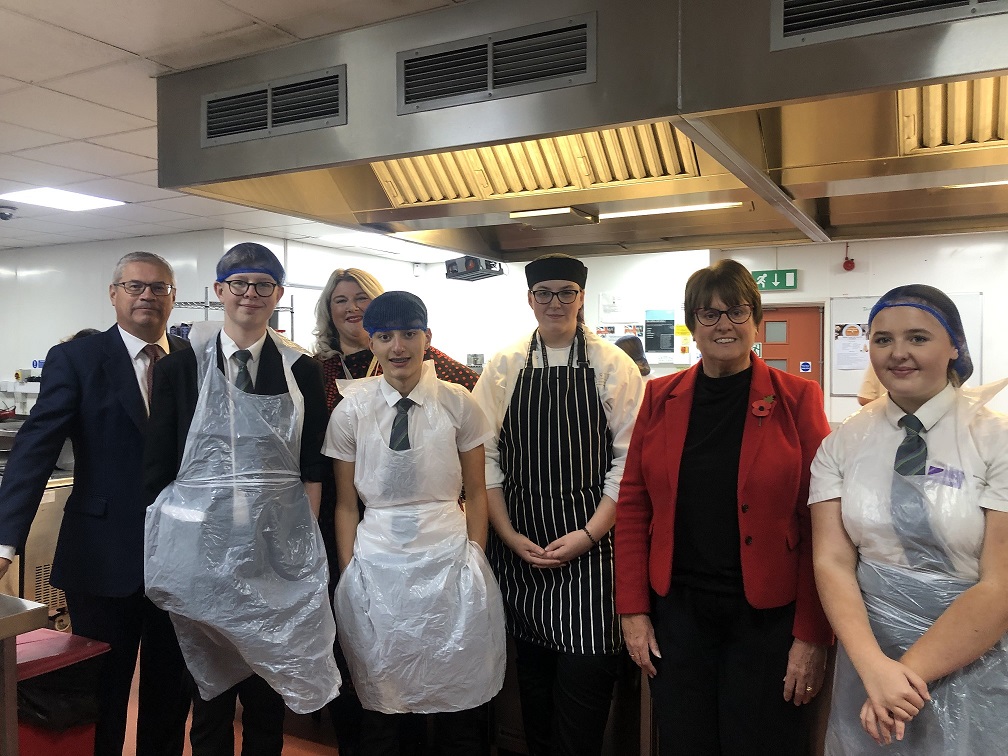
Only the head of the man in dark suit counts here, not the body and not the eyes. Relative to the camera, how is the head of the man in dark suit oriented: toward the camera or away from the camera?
toward the camera

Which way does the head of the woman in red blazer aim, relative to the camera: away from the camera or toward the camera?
toward the camera

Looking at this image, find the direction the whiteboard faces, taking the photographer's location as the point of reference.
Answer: facing the viewer

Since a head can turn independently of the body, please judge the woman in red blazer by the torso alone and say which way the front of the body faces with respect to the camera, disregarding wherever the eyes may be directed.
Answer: toward the camera

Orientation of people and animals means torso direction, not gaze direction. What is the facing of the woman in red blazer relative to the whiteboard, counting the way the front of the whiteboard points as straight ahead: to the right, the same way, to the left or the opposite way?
the same way

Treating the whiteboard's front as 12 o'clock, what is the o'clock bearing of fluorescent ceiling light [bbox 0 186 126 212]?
The fluorescent ceiling light is roughly at 2 o'clock from the whiteboard.

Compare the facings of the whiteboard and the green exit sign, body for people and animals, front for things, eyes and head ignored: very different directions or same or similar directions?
same or similar directions

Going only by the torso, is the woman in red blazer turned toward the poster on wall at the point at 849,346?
no

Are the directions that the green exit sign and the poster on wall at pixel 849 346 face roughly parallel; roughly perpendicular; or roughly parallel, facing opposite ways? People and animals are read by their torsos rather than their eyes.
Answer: roughly parallel

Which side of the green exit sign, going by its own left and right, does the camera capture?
front

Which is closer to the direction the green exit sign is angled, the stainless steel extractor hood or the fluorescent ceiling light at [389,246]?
the stainless steel extractor hood
